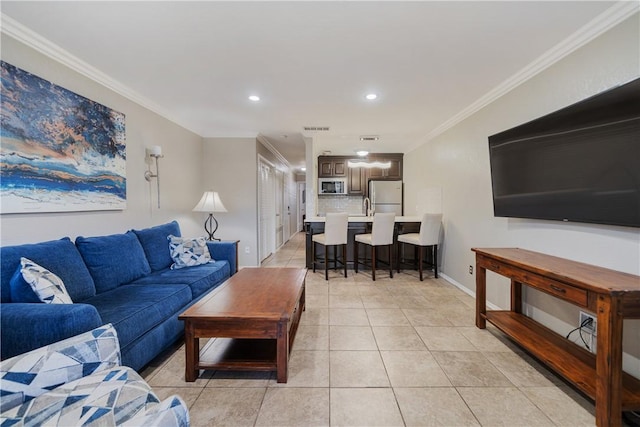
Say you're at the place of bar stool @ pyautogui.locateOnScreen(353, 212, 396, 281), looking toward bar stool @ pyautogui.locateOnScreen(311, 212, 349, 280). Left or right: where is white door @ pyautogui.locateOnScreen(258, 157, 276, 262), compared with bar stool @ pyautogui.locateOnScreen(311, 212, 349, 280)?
right

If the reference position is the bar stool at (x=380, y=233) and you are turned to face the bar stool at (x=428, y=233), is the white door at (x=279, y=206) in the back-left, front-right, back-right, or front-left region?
back-left

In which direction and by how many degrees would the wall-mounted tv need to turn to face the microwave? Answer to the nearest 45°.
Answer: approximately 90° to its right

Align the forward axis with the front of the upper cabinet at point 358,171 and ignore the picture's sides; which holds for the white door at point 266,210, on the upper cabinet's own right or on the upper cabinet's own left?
on the upper cabinet's own right

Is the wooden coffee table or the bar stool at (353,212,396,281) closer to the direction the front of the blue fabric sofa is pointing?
the wooden coffee table

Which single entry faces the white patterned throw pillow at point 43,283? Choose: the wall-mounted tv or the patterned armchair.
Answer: the wall-mounted tv

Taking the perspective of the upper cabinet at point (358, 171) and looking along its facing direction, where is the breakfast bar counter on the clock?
The breakfast bar counter is roughly at 12 o'clock from the upper cabinet.
